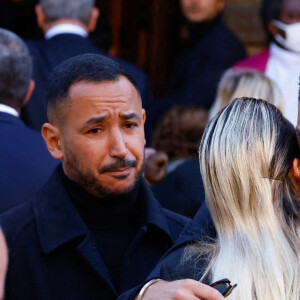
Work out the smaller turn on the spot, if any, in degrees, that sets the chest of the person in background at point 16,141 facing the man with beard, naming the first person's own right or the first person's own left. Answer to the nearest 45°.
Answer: approximately 135° to the first person's own right

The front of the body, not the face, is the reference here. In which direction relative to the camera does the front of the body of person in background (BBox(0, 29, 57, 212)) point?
away from the camera

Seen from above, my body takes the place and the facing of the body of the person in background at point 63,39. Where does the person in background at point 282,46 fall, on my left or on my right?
on my right

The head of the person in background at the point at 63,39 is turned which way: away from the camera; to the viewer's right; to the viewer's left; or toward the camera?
away from the camera

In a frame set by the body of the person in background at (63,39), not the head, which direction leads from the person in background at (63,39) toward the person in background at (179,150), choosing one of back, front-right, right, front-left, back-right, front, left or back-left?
back-right

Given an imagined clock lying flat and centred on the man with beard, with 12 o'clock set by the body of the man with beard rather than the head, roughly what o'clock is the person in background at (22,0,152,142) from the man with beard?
The person in background is roughly at 7 o'clock from the man with beard.

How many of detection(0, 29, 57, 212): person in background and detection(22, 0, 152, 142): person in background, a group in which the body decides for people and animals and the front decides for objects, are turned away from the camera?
2

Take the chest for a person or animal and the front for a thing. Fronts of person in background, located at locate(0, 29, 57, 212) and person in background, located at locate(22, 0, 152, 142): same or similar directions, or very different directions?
same or similar directions

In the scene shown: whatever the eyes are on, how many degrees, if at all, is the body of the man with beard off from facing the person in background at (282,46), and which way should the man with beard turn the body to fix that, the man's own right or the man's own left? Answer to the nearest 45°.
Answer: approximately 90° to the man's own left

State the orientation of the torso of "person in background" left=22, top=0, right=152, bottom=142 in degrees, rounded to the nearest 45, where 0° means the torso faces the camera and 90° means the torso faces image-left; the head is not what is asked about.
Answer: approximately 180°

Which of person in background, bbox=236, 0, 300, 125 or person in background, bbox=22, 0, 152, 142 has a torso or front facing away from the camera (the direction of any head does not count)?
person in background, bbox=22, 0, 152, 142

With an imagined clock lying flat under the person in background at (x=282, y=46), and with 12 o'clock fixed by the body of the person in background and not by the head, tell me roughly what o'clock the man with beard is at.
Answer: The man with beard is roughly at 2 o'clock from the person in background.

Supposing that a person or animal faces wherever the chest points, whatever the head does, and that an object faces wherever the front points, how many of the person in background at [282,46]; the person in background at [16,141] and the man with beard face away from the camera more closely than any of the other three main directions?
1

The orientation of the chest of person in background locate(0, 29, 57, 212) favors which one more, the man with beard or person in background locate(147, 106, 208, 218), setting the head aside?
the person in background

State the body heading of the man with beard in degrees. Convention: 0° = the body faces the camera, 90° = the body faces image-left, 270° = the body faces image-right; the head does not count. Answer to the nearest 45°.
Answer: approximately 315°

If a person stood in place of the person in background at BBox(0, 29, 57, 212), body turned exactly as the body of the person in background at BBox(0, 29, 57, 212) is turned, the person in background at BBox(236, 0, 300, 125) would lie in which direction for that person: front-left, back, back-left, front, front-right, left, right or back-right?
front-right

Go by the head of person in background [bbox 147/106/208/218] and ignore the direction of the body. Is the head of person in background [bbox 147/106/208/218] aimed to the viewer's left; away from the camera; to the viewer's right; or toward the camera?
away from the camera
